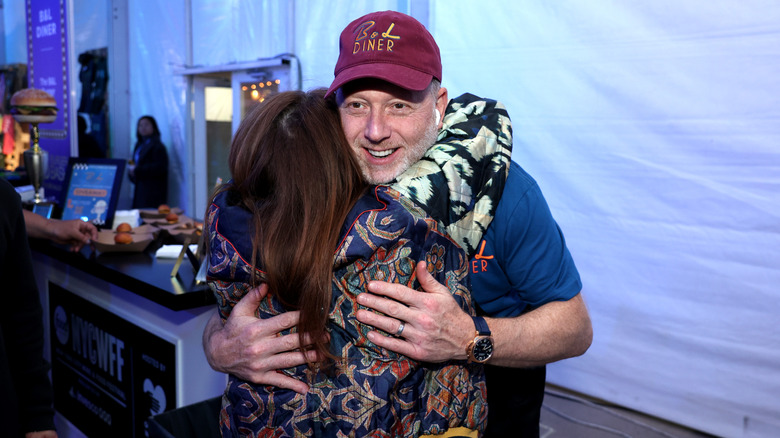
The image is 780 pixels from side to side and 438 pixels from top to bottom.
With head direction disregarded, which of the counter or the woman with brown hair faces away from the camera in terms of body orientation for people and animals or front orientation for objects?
the woman with brown hair

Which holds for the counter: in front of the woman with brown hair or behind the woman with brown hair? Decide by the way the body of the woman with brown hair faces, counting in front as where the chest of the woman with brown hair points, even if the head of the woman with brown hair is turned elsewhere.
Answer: in front

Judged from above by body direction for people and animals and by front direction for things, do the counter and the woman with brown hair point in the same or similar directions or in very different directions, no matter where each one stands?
very different directions

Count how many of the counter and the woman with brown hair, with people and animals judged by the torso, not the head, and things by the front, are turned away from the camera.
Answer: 1

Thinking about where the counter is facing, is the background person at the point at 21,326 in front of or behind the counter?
in front

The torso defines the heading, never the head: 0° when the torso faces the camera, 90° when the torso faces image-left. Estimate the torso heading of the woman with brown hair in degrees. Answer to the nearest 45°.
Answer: approximately 180°

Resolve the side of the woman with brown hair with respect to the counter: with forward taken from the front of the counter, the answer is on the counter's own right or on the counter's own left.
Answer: on the counter's own left

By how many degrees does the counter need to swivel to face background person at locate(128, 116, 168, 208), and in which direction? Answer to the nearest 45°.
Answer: approximately 135° to its right
